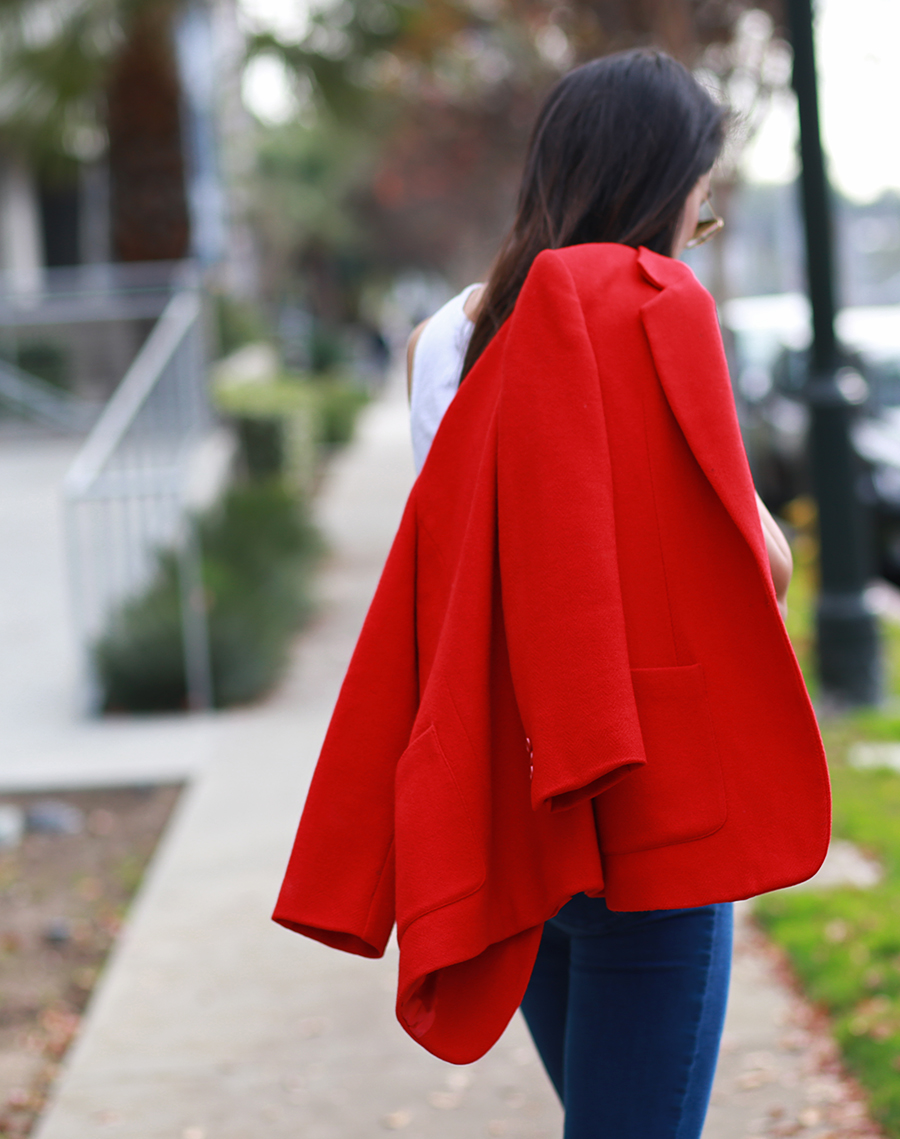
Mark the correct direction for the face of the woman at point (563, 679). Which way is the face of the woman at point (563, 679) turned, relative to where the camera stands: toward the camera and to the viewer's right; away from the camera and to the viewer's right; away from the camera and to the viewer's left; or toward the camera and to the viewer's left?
away from the camera and to the viewer's right

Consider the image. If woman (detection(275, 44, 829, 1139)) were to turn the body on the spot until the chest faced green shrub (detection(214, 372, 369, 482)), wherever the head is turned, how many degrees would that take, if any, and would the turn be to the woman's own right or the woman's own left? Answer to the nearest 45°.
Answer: approximately 45° to the woman's own left

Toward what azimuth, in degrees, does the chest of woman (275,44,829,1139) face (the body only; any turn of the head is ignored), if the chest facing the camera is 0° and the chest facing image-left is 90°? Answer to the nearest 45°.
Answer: approximately 225°

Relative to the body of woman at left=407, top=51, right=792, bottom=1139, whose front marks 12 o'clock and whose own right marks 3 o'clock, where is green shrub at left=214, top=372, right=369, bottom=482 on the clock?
The green shrub is roughly at 10 o'clock from the woman.

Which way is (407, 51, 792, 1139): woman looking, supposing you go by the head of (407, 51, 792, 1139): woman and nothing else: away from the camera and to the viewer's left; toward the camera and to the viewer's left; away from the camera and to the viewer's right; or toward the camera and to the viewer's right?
away from the camera and to the viewer's right

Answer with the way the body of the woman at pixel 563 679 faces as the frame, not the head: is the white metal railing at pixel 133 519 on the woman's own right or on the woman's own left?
on the woman's own left
